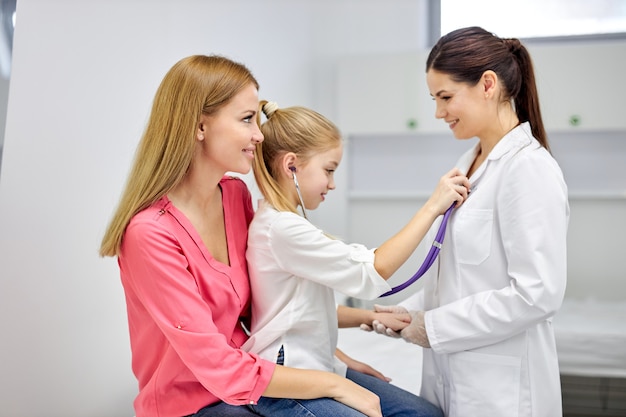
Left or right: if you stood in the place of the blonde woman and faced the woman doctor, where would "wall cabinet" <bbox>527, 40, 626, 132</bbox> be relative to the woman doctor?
left

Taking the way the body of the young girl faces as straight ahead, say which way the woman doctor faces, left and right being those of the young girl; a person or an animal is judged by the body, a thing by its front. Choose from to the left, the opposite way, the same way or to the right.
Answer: the opposite way

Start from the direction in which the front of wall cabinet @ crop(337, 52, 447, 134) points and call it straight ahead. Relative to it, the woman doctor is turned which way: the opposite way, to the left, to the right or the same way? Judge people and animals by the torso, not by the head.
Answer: to the right

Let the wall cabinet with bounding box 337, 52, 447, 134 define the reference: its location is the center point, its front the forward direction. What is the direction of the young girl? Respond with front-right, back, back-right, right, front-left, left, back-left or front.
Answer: front

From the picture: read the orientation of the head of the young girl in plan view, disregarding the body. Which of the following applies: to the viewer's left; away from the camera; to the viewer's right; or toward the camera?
to the viewer's right

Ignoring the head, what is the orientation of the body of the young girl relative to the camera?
to the viewer's right

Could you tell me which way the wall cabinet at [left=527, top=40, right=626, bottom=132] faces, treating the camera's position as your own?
facing the viewer

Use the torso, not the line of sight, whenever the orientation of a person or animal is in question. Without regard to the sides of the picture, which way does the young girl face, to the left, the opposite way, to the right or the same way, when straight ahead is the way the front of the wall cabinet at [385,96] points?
to the left

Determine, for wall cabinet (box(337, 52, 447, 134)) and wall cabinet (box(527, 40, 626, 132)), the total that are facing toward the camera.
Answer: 2

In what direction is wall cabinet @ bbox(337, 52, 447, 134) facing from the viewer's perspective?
toward the camera

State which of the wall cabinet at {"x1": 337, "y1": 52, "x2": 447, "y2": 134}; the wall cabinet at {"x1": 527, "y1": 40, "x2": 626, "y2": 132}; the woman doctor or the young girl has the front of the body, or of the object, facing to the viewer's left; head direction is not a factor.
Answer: the woman doctor

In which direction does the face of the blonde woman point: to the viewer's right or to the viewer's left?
to the viewer's right

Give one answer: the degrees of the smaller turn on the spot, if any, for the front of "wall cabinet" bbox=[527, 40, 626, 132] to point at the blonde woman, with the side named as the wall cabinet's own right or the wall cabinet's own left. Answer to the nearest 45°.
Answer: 0° — it already faces them

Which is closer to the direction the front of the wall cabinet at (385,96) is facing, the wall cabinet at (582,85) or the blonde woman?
the blonde woman

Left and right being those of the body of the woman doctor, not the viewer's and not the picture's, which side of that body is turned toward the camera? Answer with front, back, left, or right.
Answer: left
